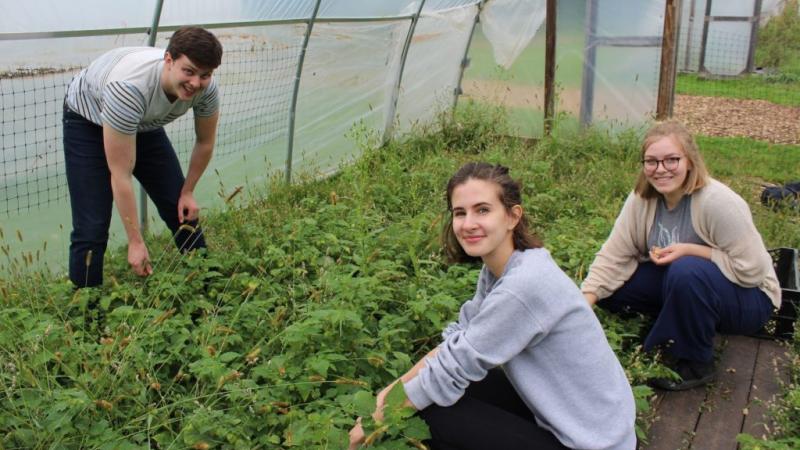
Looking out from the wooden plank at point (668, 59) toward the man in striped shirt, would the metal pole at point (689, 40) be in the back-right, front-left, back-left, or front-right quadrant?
back-right

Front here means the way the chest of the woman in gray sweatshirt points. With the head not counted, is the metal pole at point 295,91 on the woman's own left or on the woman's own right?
on the woman's own right

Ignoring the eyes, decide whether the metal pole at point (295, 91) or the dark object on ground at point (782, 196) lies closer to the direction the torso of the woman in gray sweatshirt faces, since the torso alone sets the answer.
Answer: the metal pole

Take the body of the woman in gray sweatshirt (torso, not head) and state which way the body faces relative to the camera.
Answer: to the viewer's left

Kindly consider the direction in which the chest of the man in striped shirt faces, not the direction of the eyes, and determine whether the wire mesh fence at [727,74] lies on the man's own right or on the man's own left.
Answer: on the man's own left

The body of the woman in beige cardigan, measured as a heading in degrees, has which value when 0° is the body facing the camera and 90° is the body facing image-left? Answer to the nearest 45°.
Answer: approximately 45°

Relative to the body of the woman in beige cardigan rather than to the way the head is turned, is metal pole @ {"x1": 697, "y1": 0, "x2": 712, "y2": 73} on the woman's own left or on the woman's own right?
on the woman's own right

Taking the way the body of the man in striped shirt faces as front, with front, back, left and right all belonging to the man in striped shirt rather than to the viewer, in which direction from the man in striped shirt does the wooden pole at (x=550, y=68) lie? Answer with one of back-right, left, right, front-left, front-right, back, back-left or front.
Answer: left

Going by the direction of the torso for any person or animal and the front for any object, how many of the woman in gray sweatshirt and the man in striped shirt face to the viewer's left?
1

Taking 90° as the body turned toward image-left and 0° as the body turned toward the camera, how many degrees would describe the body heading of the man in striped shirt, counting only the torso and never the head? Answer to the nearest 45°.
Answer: approximately 315°
